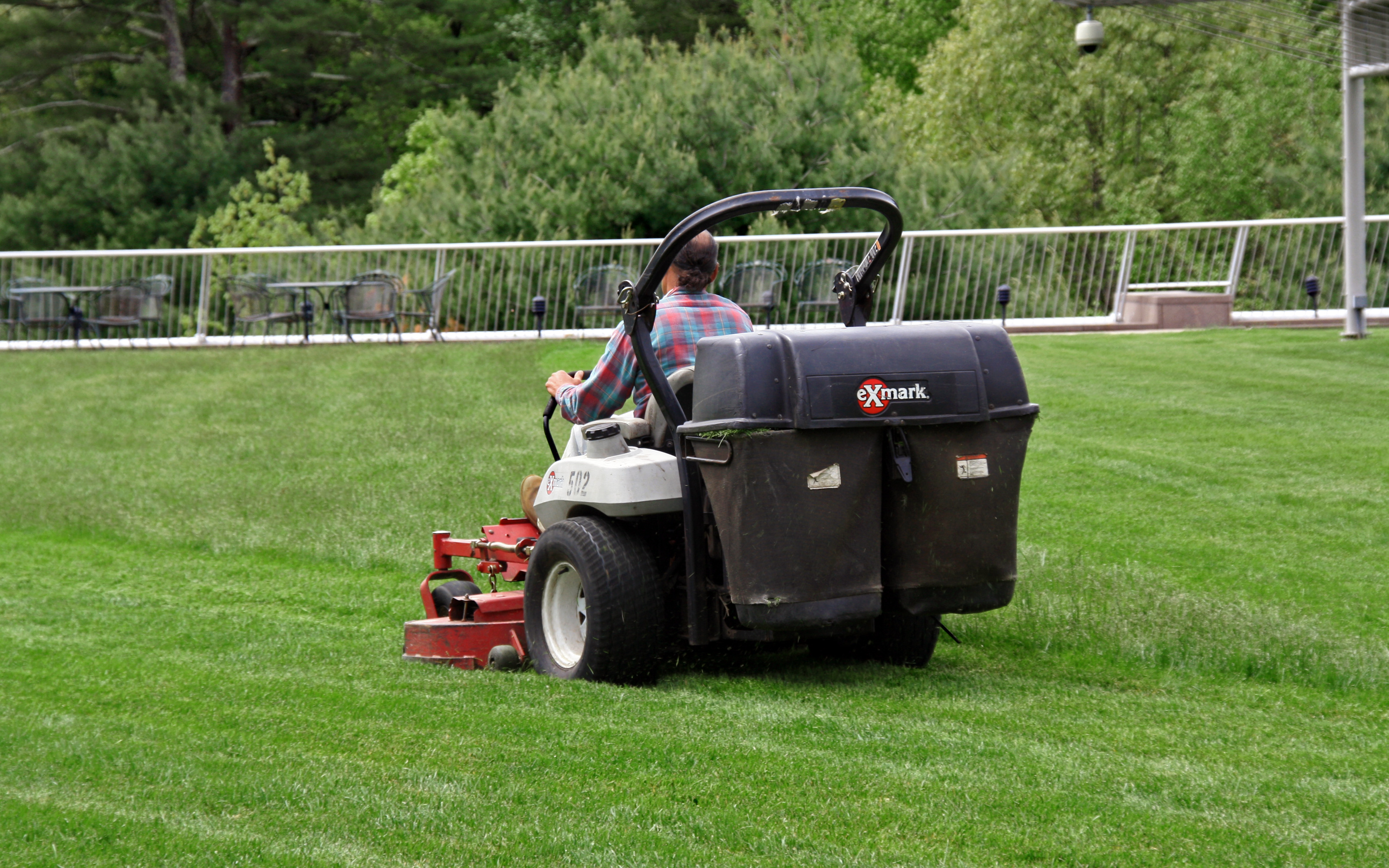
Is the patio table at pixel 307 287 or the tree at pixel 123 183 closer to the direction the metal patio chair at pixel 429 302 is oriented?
the patio table

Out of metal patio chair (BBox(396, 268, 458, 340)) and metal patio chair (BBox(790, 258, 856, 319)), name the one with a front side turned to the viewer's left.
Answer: metal patio chair (BBox(396, 268, 458, 340))

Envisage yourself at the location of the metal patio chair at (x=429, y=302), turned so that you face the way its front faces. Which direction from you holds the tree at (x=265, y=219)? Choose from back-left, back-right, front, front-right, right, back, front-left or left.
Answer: right

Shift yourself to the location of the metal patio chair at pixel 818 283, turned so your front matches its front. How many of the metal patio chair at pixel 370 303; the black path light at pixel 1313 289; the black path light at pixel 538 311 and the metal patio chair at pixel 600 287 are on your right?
3

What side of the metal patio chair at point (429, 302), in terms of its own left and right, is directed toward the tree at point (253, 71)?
right

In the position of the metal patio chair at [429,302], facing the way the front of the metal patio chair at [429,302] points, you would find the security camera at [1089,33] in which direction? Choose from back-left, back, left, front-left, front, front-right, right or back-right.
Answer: back

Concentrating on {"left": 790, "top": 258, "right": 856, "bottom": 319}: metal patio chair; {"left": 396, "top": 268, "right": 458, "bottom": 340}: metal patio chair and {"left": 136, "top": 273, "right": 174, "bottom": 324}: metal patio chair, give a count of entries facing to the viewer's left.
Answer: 2

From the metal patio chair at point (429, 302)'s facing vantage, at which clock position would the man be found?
The man is roughly at 9 o'clock from the metal patio chair.

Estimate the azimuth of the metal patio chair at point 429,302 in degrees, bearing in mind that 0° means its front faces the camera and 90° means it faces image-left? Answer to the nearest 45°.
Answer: approximately 90°

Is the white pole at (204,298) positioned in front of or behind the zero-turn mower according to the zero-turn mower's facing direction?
in front
